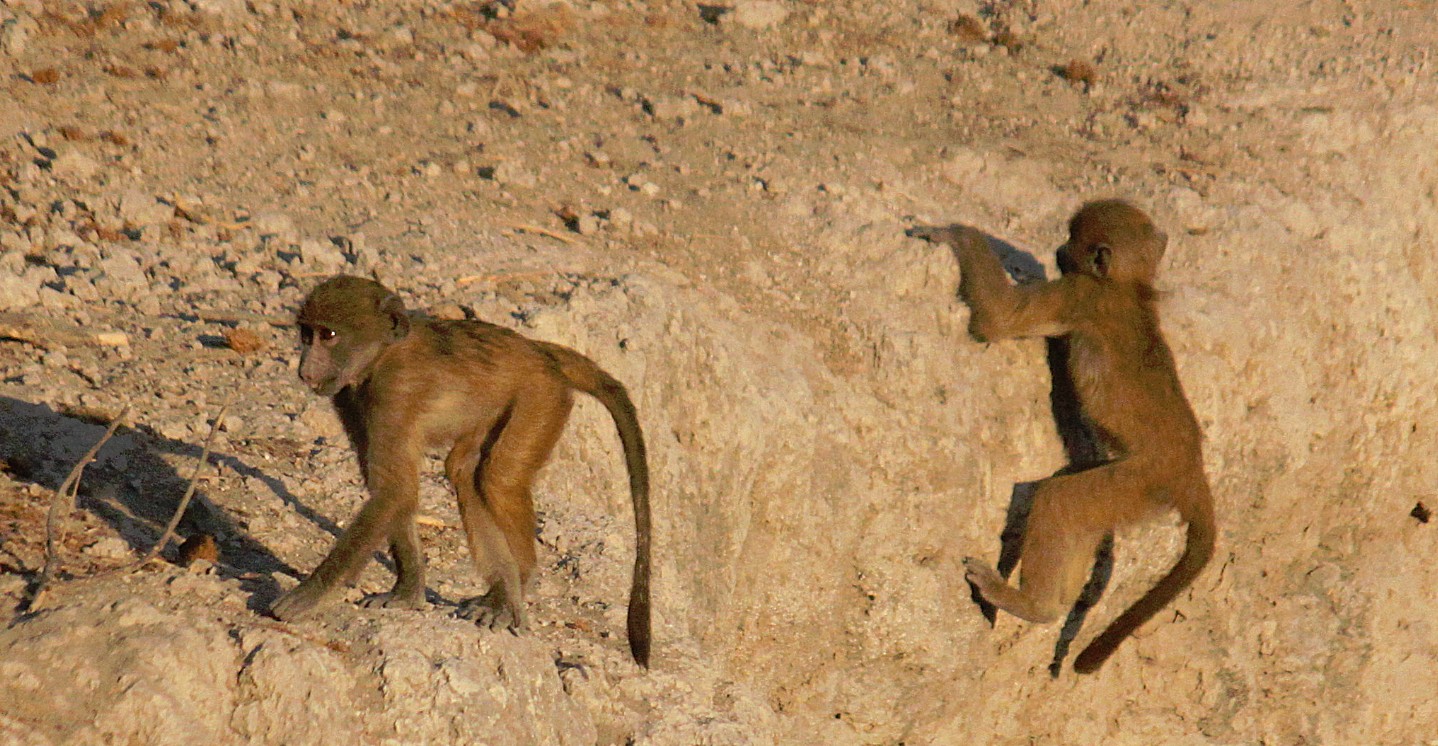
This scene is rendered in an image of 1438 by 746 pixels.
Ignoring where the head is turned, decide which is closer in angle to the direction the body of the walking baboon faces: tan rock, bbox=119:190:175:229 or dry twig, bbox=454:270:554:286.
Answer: the tan rock

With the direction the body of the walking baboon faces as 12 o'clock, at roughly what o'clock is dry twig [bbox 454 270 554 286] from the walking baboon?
The dry twig is roughly at 3 o'clock from the walking baboon.

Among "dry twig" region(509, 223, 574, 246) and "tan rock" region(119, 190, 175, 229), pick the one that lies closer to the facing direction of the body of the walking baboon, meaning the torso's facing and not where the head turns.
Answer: the tan rock

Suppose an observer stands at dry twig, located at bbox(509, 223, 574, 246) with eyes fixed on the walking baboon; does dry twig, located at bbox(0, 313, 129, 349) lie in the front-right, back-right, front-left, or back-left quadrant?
front-right

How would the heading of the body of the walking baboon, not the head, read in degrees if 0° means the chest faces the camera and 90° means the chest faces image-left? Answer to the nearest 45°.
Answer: approximately 90°

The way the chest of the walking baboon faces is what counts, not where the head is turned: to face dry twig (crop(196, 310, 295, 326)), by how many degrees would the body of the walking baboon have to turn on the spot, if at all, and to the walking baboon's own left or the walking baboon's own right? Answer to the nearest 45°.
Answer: approximately 45° to the walking baboon's own right

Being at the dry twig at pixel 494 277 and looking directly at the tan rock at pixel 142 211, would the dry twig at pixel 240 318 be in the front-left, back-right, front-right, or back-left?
front-left

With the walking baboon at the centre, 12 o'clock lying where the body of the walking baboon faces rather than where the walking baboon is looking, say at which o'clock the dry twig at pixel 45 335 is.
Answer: The dry twig is roughly at 1 o'clock from the walking baboon.

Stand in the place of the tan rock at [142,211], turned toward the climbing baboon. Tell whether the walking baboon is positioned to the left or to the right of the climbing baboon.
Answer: right

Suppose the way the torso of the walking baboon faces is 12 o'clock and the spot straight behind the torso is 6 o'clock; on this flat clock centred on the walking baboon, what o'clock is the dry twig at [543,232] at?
The dry twig is roughly at 3 o'clock from the walking baboon.

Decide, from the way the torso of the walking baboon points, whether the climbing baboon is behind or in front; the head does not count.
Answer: behind

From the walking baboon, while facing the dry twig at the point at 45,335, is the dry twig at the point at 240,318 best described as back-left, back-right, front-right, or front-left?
front-right
